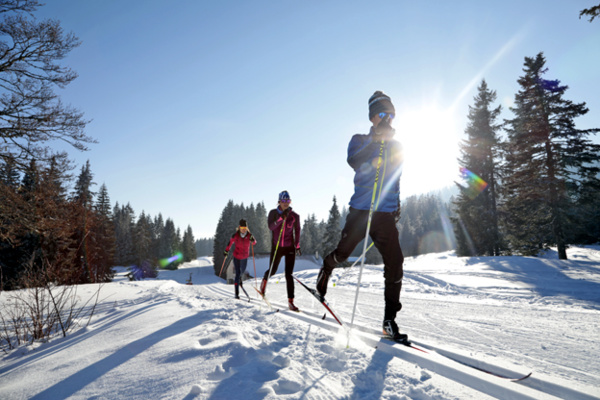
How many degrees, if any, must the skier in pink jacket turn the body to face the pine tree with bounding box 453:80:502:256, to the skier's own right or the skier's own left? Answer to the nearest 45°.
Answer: approximately 90° to the skier's own left

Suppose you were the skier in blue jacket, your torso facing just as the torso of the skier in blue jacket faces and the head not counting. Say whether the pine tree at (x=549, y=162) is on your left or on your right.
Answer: on your left

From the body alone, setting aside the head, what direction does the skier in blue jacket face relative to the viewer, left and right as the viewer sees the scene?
facing the viewer and to the right of the viewer

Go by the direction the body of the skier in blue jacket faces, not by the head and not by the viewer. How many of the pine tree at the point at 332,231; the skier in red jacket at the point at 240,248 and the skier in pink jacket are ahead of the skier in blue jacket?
0

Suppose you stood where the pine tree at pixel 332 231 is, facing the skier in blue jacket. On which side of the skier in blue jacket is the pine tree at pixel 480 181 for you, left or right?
left

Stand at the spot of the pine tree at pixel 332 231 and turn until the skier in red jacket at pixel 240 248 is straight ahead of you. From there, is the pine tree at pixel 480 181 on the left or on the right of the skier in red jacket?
left

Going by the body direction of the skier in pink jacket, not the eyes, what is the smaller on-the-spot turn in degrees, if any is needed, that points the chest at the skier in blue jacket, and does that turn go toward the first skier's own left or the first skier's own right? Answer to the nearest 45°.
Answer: approximately 45° to the first skier's own right

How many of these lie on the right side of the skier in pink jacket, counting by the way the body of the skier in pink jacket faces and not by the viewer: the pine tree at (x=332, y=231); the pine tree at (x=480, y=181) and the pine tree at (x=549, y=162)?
0

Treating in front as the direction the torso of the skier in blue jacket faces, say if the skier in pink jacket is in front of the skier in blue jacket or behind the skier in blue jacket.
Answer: behind

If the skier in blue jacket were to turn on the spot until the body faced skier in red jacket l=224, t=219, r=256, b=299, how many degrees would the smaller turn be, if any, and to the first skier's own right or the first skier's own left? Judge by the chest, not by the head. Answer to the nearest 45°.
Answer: approximately 180°

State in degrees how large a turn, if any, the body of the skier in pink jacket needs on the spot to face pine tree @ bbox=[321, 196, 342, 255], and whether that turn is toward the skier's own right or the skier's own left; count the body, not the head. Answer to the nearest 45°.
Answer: approximately 135° to the skier's own left

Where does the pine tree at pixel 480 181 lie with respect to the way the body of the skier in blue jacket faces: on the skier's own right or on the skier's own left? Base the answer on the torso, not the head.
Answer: on the skier's own left

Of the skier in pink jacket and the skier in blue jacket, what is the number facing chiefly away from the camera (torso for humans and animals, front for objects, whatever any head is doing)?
0

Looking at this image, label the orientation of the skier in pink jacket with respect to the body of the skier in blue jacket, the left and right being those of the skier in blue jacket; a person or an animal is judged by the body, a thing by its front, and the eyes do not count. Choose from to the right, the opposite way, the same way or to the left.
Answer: the same way

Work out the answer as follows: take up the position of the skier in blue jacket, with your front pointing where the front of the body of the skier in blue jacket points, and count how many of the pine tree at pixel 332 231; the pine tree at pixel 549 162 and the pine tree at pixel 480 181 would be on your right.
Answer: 0
